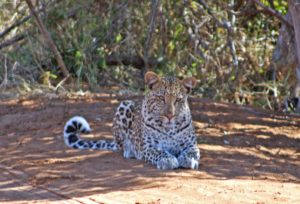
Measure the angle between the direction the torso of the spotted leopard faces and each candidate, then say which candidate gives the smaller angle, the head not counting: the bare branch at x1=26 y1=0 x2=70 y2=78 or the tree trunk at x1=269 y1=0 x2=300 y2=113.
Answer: the tree trunk

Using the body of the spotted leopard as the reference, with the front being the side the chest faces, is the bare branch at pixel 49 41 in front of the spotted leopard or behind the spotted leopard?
behind

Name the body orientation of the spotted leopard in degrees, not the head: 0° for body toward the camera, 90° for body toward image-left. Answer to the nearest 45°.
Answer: approximately 315°
